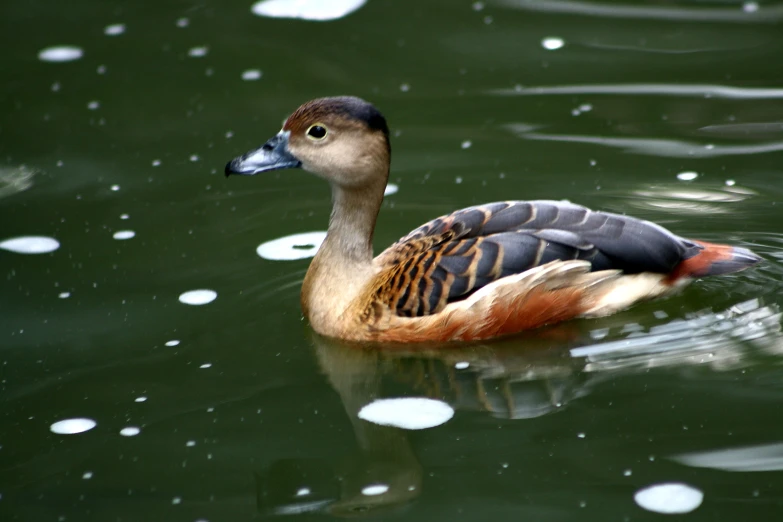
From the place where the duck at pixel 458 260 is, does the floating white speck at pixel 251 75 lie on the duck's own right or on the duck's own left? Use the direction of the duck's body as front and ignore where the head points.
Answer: on the duck's own right

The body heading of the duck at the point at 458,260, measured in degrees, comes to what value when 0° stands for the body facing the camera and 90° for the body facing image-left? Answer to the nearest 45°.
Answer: approximately 90°

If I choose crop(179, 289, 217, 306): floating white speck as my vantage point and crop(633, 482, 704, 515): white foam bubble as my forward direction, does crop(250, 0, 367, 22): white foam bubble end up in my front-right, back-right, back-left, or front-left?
back-left

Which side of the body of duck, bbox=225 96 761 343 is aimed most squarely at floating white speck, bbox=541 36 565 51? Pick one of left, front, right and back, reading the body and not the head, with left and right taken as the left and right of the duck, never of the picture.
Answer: right

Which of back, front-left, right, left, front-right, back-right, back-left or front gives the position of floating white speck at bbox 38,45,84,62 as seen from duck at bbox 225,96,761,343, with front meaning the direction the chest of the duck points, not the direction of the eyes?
front-right

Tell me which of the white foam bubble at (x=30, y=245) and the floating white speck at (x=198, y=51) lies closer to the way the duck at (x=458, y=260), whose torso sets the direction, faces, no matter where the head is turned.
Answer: the white foam bubble

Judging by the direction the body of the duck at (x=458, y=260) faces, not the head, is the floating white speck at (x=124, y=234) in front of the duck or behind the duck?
in front

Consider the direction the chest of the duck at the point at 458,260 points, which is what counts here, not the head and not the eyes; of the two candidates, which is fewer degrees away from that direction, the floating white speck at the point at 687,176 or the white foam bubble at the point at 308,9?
the white foam bubble

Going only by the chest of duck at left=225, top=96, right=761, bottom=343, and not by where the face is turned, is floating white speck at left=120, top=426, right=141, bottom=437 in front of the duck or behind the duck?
in front

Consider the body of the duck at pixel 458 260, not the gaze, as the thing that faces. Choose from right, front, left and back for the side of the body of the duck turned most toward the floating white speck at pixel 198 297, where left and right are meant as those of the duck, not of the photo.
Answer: front

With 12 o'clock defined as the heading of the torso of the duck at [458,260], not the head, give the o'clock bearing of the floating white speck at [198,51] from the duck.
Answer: The floating white speck is roughly at 2 o'clock from the duck.

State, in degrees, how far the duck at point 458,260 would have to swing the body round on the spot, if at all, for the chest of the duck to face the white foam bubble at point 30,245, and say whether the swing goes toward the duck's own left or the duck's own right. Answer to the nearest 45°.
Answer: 0° — it already faces it
